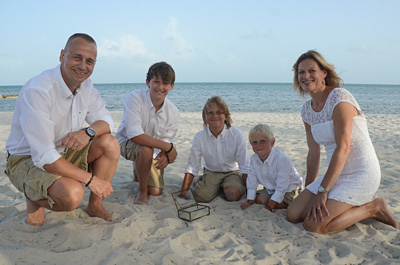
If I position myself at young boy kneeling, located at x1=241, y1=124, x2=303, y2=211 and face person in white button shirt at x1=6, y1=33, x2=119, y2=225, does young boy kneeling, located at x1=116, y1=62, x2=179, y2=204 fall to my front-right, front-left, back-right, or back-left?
front-right

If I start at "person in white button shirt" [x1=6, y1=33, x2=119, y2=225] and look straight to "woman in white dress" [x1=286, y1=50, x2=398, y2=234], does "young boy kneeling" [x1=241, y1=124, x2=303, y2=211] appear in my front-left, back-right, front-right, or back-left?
front-left

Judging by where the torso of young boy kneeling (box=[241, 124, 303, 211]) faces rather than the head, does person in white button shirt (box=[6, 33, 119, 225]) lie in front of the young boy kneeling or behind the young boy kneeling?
in front

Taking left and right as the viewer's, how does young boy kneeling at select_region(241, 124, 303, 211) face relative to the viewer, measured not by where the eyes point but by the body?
facing the viewer and to the left of the viewer

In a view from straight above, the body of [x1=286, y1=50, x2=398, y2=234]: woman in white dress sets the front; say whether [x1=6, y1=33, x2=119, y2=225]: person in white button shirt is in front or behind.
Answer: in front

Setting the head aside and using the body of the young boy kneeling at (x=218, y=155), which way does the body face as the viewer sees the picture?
toward the camera

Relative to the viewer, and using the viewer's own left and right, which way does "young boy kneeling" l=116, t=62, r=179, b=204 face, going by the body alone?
facing the viewer and to the right of the viewer

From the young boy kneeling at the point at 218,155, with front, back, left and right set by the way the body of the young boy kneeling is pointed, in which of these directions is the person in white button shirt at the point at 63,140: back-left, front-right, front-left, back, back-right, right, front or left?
front-right
